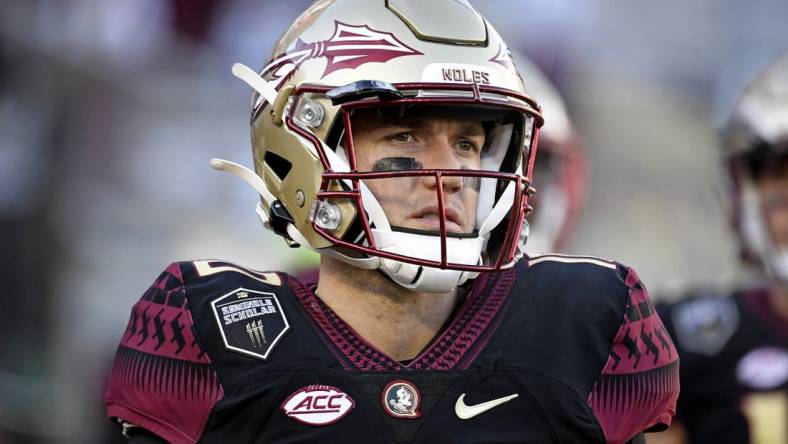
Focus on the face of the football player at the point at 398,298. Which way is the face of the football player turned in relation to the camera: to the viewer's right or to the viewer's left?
to the viewer's right

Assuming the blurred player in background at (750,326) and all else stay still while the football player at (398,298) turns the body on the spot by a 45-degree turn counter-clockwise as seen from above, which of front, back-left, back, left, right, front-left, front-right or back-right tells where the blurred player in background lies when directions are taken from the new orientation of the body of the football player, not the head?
left

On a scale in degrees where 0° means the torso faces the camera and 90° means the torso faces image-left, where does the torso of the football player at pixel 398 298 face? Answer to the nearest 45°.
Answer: approximately 0°
